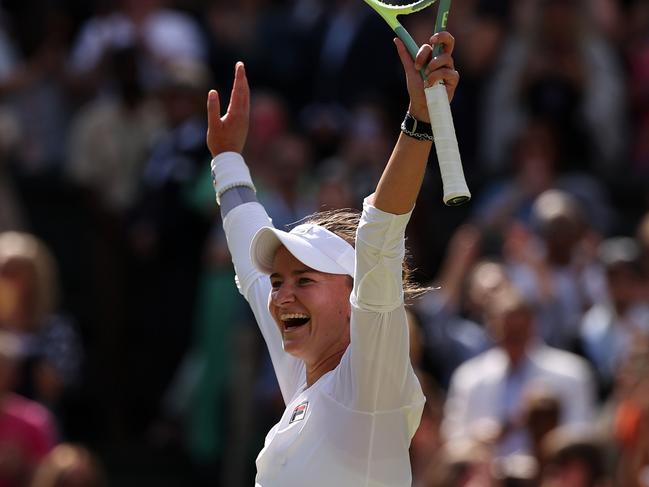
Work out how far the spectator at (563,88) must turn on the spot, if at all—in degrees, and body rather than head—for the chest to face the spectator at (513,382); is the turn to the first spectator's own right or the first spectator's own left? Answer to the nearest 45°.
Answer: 0° — they already face them

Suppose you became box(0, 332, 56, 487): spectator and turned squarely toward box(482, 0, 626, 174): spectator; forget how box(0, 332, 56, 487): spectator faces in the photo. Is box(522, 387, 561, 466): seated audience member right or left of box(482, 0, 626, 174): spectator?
right

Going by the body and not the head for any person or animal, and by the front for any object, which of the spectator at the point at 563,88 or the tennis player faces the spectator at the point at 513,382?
the spectator at the point at 563,88

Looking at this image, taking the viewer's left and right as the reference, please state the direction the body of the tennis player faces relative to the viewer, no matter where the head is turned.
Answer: facing the viewer and to the left of the viewer

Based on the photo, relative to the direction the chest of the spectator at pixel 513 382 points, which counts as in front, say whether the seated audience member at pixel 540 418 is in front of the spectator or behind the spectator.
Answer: in front

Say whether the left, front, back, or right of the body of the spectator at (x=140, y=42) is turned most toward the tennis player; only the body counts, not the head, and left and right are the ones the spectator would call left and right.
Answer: front

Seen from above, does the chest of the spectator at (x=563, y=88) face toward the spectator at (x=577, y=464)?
yes

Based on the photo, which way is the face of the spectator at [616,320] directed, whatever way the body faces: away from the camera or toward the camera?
toward the camera

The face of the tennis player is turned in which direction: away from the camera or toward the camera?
toward the camera

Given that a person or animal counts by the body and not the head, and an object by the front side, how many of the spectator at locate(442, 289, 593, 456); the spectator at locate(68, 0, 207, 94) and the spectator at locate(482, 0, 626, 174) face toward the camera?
3

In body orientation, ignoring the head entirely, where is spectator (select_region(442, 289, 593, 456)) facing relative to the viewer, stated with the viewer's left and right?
facing the viewer

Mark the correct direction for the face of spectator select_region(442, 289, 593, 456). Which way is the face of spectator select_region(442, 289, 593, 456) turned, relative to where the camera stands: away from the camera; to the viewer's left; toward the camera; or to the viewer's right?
toward the camera

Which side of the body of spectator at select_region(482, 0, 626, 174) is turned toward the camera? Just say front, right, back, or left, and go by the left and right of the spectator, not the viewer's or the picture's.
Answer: front

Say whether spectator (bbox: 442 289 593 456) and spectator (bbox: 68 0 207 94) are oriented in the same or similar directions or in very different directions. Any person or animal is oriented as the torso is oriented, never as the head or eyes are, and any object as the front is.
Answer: same or similar directions

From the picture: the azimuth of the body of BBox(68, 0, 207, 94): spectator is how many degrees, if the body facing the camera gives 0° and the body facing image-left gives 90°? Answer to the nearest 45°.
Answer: approximately 0°

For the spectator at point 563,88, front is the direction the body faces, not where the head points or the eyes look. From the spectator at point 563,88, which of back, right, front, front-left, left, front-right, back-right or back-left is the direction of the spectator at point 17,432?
front-right

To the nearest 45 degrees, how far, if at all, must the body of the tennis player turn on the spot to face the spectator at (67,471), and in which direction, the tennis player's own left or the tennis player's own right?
approximately 90° to the tennis player's own right

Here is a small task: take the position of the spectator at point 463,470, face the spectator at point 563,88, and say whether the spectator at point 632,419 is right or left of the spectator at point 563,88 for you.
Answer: right
